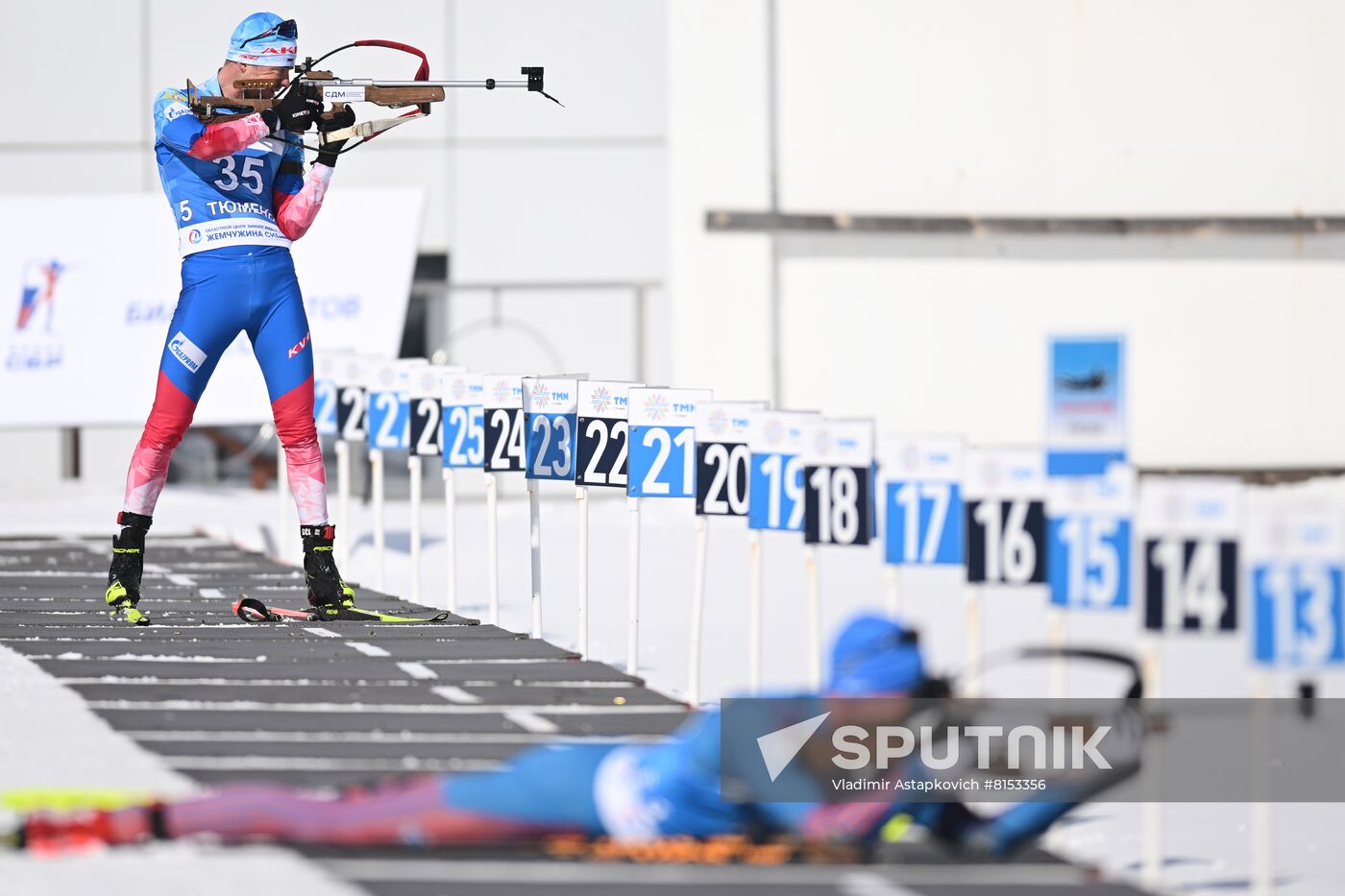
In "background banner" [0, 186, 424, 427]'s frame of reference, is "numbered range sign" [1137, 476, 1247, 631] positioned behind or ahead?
ahead

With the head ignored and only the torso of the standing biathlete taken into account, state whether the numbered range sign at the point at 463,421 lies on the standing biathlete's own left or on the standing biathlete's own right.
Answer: on the standing biathlete's own left

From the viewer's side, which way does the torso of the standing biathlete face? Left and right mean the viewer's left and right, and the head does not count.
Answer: facing the viewer and to the right of the viewer

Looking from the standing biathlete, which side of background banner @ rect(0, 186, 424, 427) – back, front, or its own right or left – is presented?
front

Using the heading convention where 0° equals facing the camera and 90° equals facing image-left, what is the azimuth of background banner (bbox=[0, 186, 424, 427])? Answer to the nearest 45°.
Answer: approximately 0°

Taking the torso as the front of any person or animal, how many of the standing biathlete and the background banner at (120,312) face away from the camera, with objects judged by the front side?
0

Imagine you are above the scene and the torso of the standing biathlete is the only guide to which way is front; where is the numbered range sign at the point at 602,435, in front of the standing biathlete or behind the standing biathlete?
in front
